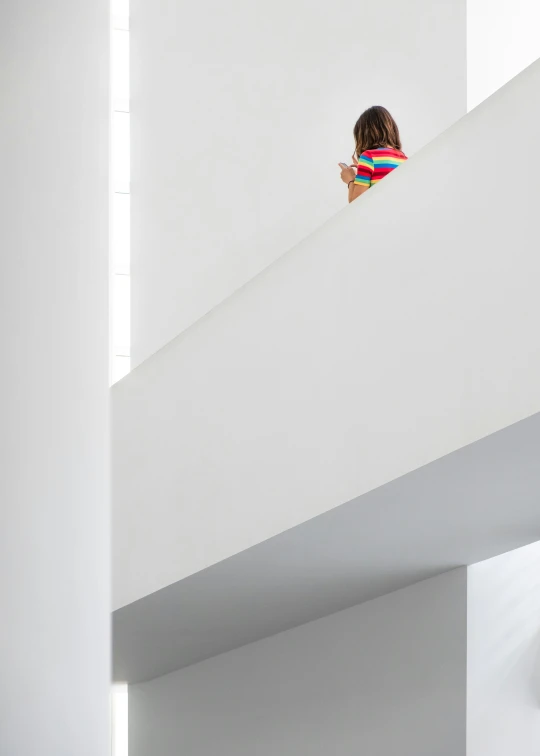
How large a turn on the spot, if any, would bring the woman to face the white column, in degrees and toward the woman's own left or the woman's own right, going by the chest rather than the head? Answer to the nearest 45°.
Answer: approximately 135° to the woman's own left

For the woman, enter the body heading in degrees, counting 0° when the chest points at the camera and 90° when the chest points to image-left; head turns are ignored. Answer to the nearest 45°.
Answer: approximately 135°
